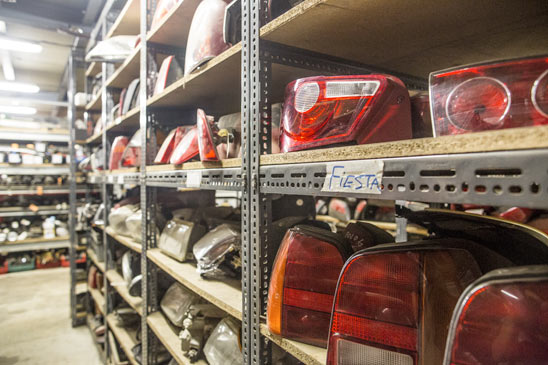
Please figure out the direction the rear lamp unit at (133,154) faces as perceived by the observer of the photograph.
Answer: facing the viewer and to the left of the viewer

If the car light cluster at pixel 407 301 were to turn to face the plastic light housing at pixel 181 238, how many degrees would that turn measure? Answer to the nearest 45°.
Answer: approximately 135° to its right

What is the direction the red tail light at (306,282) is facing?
toward the camera

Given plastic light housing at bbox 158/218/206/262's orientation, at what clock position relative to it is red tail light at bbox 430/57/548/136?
The red tail light is roughly at 10 o'clock from the plastic light housing.

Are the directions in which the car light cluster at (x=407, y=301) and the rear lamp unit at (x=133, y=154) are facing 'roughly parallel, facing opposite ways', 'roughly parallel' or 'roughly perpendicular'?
roughly parallel

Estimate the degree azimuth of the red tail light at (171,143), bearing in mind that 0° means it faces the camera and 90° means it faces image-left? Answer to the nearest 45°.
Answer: approximately 45°

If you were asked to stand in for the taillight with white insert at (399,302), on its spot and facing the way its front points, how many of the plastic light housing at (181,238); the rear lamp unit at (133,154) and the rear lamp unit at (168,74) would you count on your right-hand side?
3

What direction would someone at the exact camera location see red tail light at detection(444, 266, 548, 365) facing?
facing the viewer

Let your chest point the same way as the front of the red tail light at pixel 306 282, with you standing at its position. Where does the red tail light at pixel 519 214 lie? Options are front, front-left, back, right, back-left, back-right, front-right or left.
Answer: back-left

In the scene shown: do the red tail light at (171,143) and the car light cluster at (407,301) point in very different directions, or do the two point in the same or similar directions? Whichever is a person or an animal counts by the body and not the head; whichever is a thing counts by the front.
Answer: same or similar directions

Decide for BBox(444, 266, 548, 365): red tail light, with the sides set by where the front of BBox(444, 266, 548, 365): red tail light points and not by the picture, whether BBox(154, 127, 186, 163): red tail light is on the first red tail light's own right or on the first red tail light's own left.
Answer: on the first red tail light's own right

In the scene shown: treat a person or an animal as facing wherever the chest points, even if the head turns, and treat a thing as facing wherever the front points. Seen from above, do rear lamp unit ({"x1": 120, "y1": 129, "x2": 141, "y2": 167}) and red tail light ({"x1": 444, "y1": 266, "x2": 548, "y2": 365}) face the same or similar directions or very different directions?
same or similar directions

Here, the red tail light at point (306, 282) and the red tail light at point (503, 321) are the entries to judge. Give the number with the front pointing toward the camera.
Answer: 2
